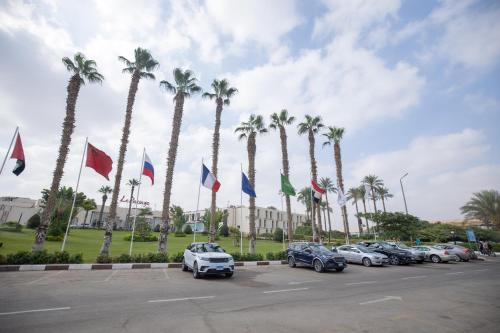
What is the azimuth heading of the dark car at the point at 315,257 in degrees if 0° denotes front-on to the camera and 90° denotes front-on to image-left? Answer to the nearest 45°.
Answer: approximately 315°

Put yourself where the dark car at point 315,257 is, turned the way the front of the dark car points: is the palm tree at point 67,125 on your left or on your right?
on your right

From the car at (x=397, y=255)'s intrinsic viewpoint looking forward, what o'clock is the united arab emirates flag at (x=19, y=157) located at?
The united arab emirates flag is roughly at 3 o'clock from the car.

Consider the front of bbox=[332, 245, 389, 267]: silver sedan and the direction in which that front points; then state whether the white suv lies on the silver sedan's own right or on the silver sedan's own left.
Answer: on the silver sedan's own right

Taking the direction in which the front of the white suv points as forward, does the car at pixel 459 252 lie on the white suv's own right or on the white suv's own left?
on the white suv's own left

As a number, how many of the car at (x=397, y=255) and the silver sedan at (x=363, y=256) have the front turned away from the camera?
0

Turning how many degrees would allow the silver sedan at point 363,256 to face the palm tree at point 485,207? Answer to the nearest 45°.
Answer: approximately 90° to its left

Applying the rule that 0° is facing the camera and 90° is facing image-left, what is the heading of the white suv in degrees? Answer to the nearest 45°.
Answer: approximately 315°

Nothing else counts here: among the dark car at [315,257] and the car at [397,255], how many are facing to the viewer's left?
0

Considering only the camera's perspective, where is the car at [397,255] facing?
facing the viewer and to the right of the viewer

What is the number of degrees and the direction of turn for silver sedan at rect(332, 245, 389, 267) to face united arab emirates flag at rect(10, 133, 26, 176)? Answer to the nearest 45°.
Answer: approximately 90° to its right

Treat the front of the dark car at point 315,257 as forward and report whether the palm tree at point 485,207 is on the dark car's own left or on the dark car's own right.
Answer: on the dark car's own left

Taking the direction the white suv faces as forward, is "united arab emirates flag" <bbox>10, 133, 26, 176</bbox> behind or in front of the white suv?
behind
